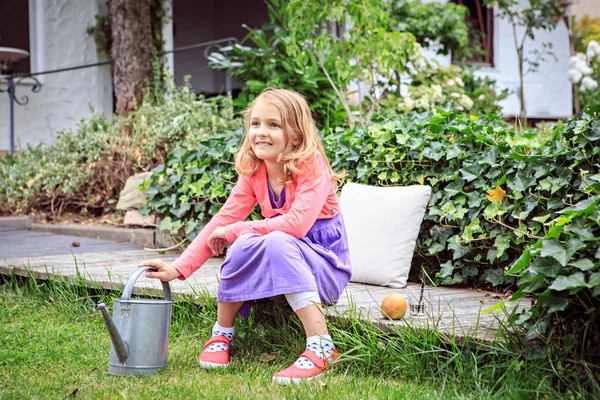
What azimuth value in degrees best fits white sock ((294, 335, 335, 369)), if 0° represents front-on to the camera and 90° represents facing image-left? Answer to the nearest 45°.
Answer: approximately 45°

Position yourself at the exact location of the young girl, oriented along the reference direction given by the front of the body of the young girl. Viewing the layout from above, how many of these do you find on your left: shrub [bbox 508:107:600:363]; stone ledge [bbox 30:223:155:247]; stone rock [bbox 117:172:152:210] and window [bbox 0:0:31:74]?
1

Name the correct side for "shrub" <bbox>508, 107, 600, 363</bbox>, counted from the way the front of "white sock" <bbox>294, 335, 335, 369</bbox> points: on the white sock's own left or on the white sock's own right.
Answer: on the white sock's own left

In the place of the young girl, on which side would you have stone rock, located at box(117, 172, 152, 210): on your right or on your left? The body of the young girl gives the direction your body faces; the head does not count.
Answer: on your right

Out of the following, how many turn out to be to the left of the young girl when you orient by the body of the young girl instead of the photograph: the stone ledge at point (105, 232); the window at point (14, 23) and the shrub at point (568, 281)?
1

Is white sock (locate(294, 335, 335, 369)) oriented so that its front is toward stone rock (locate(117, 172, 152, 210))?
no

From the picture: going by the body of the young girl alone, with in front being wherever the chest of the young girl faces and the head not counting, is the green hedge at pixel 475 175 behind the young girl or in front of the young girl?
behind

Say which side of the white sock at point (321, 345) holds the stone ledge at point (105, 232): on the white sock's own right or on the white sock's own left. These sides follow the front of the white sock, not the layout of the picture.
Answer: on the white sock's own right

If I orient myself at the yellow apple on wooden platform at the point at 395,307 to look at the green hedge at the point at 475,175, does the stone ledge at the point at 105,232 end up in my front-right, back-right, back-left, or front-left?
front-left

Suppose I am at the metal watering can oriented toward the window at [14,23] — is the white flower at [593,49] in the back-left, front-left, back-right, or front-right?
front-right

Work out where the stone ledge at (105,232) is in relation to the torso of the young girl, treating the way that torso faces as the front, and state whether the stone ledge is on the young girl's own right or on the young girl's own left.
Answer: on the young girl's own right
